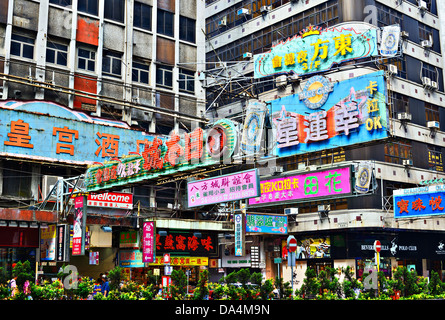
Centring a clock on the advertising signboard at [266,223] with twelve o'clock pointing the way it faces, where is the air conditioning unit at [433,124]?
The air conditioning unit is roughly at 8 o'clock from the advertising signboard.

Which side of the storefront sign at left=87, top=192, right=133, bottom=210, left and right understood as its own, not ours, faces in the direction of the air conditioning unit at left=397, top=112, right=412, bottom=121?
left

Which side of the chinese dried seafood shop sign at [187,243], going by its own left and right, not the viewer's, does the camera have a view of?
front

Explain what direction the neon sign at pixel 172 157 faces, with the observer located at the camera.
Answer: facing the viewer and to the left of the viewer

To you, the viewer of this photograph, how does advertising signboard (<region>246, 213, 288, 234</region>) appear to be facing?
facing the viewer

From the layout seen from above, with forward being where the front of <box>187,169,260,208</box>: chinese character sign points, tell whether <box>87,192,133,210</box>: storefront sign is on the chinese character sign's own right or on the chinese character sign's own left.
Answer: on the chinese character sign's own right

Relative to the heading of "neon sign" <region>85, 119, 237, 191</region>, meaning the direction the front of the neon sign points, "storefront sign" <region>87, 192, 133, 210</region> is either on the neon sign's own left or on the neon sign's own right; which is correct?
on the neon sign's own right

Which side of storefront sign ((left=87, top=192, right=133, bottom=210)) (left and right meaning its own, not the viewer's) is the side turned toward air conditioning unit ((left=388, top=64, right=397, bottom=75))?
left

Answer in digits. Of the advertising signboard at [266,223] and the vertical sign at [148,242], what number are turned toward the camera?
2

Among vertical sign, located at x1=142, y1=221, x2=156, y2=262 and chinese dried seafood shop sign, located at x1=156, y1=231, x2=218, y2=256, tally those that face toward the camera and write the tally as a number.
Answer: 2

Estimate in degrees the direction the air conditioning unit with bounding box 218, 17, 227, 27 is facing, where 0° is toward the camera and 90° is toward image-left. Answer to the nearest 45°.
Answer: approximately 45°

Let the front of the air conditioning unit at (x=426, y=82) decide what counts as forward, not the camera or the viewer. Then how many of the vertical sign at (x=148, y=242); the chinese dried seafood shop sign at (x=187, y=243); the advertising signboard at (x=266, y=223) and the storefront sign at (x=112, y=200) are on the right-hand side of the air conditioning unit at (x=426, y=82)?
4
